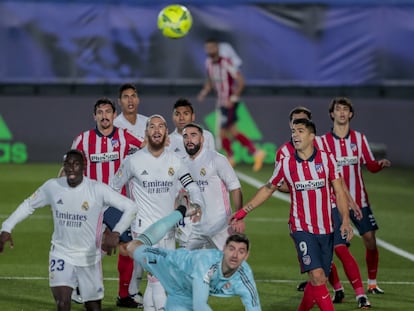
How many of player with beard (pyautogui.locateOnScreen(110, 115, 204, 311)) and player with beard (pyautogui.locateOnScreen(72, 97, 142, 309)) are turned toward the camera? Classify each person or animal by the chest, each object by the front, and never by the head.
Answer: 2

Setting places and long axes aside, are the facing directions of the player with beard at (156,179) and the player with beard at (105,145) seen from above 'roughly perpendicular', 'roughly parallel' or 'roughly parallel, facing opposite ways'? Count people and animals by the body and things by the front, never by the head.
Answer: roughly parallel

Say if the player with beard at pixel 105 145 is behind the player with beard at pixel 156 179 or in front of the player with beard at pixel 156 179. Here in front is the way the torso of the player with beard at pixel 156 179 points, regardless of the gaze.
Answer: behind

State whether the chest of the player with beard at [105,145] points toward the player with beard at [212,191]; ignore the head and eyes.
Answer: no

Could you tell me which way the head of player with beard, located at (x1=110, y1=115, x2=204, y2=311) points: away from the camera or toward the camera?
toward the camera

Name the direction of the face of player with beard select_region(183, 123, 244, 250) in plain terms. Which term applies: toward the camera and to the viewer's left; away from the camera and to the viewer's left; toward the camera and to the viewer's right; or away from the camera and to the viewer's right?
toward the camera and to the viewer's left

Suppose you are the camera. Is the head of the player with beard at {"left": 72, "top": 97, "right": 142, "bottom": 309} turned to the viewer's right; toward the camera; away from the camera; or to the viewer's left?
toward the camera

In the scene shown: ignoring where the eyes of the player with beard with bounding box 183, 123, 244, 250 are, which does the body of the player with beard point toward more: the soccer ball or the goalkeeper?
the goalkeeper

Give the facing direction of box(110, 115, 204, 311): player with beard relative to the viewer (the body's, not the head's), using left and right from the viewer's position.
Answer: facing the viewer

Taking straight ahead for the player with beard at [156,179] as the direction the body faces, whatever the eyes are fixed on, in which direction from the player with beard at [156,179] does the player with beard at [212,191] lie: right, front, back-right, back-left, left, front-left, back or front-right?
back-left

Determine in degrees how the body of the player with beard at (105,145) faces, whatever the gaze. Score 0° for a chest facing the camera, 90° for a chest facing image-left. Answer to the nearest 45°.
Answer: approximately 0°

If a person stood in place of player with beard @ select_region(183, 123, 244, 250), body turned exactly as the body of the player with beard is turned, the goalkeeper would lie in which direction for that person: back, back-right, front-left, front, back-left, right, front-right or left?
front-left

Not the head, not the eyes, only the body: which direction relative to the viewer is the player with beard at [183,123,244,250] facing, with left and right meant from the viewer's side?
facing the viewer and to the left of the viewer

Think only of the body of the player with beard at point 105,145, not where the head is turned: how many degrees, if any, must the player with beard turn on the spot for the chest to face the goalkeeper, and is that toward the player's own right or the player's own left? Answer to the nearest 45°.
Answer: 0° — they already face them
